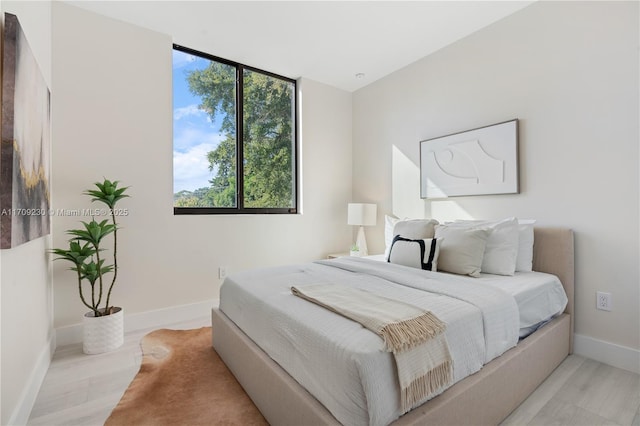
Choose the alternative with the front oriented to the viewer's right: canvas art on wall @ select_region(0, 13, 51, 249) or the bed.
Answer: the canvas art on wall

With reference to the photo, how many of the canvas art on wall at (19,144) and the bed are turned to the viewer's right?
1

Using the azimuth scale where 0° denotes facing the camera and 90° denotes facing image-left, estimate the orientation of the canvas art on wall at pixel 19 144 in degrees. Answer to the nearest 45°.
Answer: approximately 270°

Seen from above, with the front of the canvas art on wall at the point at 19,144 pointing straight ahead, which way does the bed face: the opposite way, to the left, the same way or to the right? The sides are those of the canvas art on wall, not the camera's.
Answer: the opposite way

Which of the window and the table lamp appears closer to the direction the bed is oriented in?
the window

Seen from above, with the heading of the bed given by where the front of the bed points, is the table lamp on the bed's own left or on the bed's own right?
on the bed's own right
